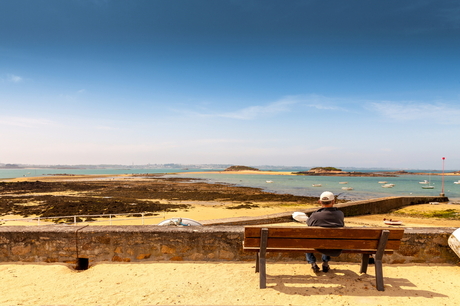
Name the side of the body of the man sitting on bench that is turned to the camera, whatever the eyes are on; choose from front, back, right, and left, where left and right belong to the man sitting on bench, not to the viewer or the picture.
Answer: back

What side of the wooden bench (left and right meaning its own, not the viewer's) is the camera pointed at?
back

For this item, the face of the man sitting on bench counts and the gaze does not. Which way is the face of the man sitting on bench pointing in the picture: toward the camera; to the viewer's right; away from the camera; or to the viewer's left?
away from the camera
